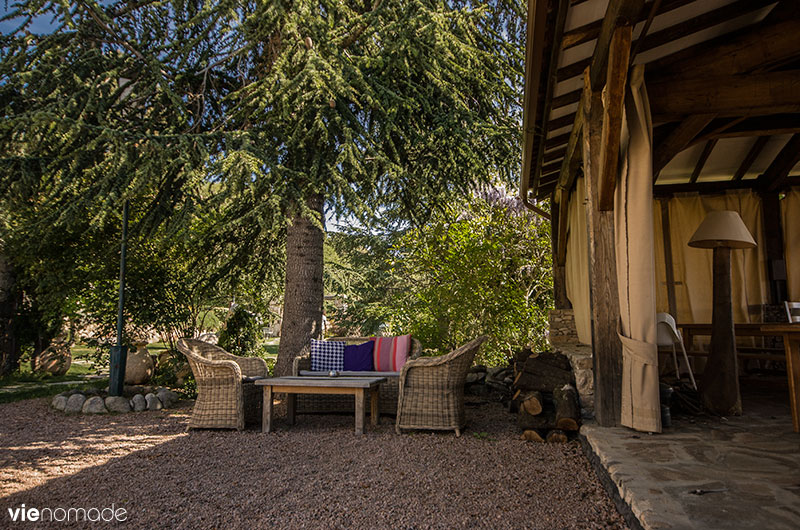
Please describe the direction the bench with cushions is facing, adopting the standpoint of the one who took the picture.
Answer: facing the viewer

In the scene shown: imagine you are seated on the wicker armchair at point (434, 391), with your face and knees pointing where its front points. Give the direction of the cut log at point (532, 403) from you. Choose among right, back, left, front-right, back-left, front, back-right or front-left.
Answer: back

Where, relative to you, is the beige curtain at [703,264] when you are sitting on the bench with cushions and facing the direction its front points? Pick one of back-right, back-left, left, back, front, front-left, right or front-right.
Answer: left

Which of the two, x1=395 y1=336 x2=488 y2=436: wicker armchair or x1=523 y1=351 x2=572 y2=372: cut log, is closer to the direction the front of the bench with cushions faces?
the wicker armchair

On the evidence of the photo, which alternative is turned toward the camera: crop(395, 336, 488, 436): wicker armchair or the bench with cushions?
the bench with cushions

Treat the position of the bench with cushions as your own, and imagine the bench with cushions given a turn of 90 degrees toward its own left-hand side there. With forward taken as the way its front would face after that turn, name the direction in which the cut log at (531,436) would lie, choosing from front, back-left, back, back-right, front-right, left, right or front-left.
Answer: front-right

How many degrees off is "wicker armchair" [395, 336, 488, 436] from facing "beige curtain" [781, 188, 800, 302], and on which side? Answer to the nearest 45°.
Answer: approximately 135° to its right

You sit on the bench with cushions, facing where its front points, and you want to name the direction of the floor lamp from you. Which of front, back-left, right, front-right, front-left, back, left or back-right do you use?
front-left

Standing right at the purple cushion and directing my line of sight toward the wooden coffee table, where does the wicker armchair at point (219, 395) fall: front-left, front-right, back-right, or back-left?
front-right

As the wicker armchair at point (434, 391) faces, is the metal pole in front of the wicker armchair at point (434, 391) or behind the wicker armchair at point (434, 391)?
in front

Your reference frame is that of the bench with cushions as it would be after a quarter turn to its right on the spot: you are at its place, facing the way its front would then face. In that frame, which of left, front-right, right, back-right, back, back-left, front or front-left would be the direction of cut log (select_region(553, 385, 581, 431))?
back-left

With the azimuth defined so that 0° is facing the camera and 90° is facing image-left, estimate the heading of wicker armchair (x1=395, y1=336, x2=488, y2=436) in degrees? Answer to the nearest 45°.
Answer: approximately 90°

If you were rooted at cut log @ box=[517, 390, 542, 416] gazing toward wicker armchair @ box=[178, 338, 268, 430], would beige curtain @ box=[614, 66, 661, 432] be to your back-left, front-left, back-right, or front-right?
back-left

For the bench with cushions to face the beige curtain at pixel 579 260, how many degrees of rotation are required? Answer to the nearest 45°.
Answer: approximately 90° to its left
